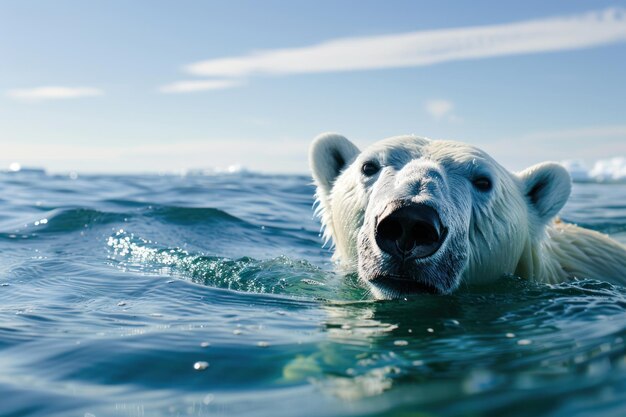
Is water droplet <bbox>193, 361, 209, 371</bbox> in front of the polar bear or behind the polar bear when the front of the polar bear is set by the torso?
in front

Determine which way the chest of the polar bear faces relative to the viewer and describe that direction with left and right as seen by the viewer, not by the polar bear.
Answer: facing the viewer and to the left of the viewer
